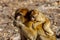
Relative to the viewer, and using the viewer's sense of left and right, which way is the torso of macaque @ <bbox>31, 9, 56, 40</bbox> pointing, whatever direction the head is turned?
facing to the left of the viewer

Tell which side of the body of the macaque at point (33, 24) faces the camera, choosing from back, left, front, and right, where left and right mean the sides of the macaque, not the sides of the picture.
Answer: left
